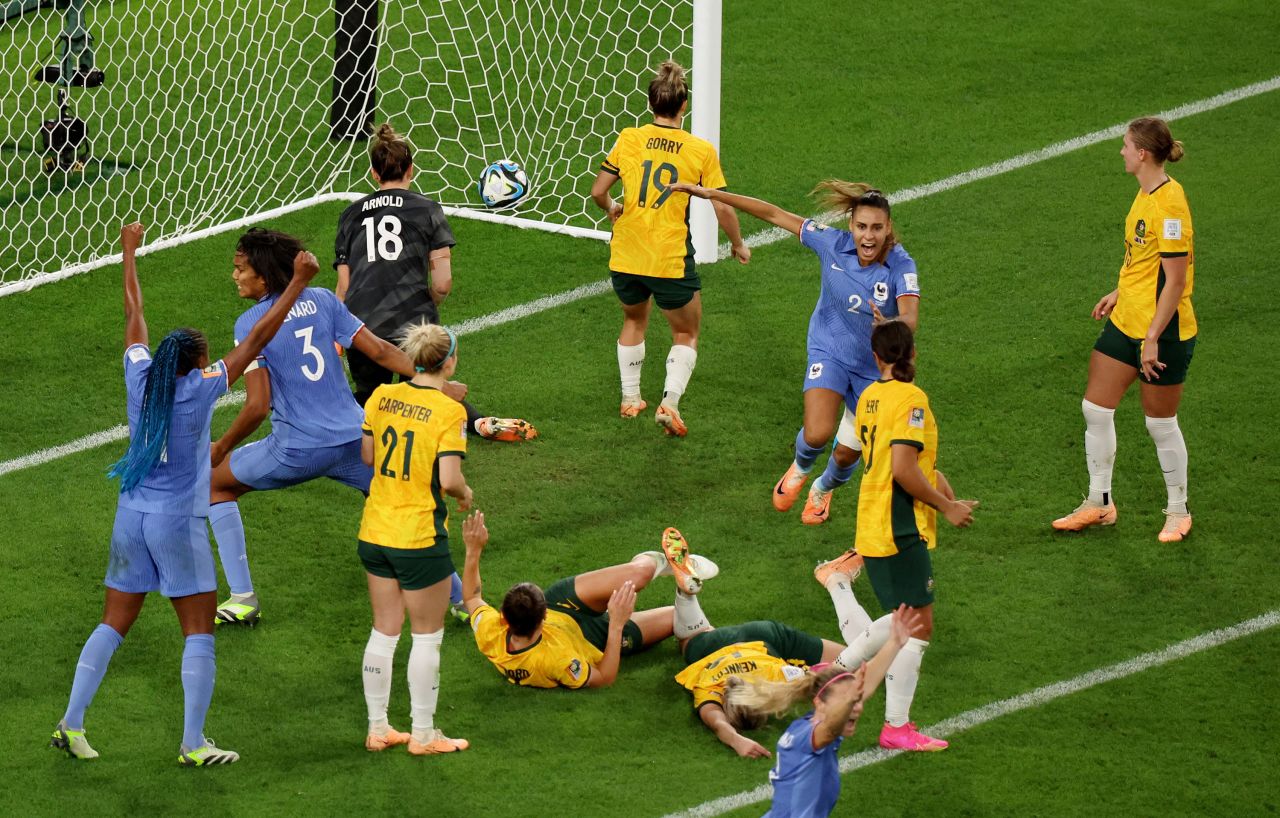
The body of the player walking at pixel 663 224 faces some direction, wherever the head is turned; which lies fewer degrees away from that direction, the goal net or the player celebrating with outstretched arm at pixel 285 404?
the goal net

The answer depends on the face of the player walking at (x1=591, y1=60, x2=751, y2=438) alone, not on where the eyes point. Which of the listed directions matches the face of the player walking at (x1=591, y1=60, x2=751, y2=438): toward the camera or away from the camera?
away from the camera

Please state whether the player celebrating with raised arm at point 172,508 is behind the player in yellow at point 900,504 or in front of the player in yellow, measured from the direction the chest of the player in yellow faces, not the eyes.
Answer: behind

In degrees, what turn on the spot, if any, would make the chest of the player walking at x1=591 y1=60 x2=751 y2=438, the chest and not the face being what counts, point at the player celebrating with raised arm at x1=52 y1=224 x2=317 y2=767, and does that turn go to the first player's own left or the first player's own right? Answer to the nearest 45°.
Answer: approximately 135° to the first player's own left

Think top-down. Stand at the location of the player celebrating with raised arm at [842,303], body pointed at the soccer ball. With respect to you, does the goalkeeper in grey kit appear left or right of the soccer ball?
left

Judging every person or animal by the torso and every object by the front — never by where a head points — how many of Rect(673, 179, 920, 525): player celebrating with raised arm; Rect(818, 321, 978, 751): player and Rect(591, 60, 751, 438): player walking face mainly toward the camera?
1

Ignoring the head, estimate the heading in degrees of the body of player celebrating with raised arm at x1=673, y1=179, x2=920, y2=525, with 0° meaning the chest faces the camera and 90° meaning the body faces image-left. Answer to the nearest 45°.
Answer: approximately 0°

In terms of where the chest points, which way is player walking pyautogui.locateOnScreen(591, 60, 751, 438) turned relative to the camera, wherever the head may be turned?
away from the camera

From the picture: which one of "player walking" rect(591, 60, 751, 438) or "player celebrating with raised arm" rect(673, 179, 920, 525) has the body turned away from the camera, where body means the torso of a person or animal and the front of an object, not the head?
the player walking

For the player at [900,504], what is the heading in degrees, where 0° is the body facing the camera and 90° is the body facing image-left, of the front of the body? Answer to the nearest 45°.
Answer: approximately 225°

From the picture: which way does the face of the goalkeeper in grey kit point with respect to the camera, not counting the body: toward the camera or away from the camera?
away from the camera

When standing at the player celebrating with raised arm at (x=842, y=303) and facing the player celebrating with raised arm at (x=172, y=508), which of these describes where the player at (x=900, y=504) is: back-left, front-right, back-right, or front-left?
front-left

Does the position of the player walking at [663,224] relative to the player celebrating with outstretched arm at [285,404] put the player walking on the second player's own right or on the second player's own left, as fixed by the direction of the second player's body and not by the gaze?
on the second player's own right

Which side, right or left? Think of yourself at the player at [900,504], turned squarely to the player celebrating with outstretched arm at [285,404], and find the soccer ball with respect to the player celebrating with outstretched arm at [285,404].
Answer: right
